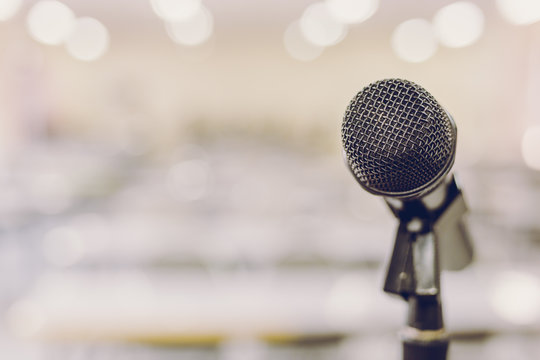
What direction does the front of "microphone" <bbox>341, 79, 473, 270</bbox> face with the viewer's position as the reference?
facing the viewer and to the left of the viewer
